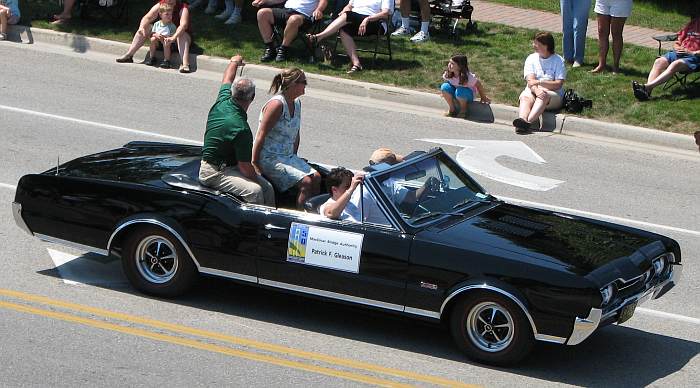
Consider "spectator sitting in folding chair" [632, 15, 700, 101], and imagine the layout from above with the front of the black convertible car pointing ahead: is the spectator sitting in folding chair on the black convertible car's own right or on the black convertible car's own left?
on the black convertible car's own left

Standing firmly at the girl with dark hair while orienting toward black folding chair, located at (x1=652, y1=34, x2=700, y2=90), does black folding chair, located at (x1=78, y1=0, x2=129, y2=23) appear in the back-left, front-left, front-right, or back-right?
back-left

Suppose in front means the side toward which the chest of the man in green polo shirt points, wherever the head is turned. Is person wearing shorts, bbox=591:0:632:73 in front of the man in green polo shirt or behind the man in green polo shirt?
in front

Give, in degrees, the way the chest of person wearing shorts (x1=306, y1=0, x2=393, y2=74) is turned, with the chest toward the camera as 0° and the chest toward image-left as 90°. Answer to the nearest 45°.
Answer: approximately 45°

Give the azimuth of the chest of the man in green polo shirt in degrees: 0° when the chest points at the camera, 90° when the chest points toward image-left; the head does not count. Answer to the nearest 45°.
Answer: approximately 225°

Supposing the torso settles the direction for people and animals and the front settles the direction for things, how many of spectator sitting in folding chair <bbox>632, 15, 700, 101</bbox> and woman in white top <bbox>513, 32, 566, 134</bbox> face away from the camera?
0

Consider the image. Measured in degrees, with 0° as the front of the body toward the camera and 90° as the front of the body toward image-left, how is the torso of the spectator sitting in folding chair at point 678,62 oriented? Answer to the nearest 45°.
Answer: approximately 45°

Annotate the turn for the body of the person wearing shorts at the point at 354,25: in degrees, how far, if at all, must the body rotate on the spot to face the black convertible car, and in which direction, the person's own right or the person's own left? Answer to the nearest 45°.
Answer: approximately 45° to the person's own left

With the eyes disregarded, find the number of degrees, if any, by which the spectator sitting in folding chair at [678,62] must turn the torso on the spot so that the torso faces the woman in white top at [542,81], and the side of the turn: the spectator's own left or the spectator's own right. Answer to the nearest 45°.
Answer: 0° — they already face them
